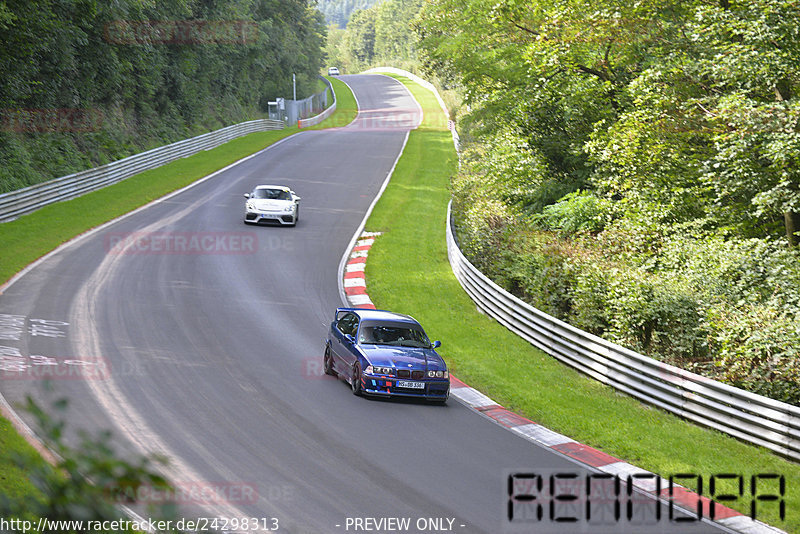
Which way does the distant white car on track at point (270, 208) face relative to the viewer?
toward the camera

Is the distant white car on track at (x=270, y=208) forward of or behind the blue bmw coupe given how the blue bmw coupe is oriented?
behind

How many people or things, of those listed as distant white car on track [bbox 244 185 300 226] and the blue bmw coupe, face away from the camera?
0

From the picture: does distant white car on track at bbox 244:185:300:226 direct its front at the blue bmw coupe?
yes

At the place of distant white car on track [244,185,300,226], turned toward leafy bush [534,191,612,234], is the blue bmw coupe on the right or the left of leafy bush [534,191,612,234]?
right

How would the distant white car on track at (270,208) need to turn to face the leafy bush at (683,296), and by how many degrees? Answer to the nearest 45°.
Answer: approximately 45° to its left

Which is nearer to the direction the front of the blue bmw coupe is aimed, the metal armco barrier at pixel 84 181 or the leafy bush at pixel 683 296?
the leafy bush

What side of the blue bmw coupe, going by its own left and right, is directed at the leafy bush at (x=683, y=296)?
left

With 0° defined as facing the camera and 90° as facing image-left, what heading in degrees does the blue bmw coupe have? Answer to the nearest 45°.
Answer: approximately 315°

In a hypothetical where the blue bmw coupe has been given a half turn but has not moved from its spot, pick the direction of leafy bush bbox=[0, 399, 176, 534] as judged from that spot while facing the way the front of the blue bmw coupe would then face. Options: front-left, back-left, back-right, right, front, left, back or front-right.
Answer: back-left

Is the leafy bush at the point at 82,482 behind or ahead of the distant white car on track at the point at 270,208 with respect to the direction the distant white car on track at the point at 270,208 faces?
ahead

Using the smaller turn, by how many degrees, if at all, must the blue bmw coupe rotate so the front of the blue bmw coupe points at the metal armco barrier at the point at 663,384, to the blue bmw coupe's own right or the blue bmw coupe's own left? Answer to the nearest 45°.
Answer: approximately 45° to the blue bmw coupe's own left
